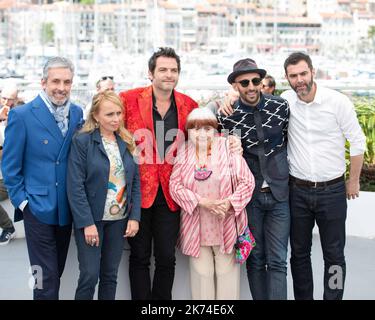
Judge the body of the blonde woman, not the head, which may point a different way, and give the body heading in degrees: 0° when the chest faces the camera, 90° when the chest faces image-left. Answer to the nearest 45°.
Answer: approximately 315°

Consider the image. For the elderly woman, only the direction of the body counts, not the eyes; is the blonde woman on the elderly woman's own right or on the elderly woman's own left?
on the elderly woman's own right

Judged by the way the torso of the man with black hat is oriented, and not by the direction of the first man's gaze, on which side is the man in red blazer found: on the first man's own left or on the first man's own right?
on the first man's own right

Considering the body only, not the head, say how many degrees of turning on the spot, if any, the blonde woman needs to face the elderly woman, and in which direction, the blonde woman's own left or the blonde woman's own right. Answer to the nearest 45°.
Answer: approximately 45° to the blonde woman's own left

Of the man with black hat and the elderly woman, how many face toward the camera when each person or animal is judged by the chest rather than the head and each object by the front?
2

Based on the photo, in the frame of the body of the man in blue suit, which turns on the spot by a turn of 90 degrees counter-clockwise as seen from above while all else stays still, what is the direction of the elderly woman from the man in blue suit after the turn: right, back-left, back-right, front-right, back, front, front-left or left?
front-right

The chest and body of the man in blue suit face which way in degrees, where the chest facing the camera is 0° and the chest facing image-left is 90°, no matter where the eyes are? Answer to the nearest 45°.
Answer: approximately 315°

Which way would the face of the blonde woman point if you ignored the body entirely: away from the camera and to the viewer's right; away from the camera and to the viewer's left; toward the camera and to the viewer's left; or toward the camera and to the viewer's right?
toward the camera and to the viewer's right
